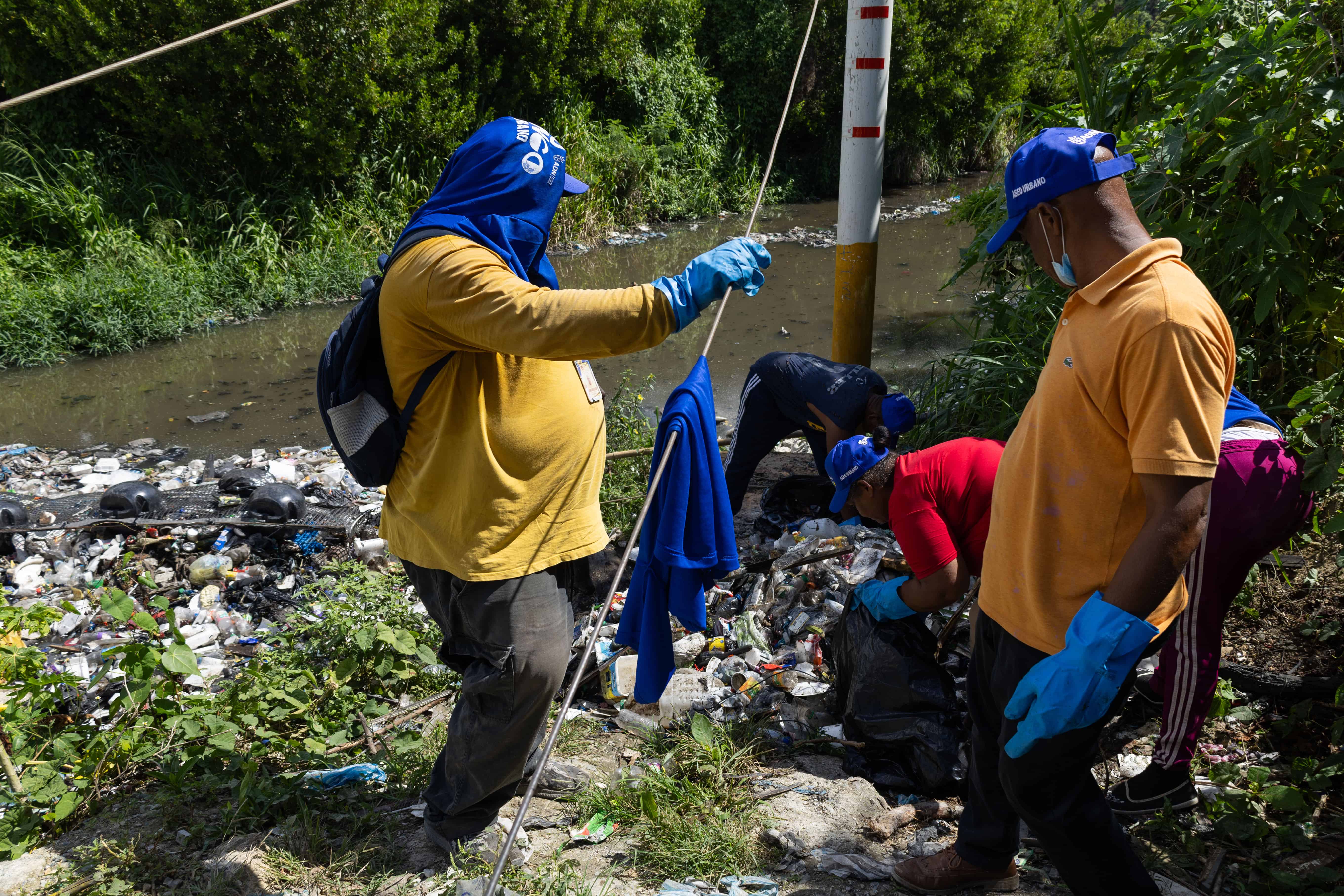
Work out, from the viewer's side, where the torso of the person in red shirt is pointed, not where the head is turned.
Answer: to the viewer's left

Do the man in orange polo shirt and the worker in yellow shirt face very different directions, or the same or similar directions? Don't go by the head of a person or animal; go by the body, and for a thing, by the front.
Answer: very different directions

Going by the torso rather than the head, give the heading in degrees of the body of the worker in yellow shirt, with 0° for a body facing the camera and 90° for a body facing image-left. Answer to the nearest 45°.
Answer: approximately 270°

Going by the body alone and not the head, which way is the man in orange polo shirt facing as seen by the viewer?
to the viewer's left

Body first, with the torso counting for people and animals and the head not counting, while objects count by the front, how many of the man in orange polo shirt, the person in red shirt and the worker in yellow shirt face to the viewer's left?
2

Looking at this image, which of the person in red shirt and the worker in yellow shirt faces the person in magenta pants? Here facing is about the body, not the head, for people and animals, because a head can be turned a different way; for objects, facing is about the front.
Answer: the worker in yellow shirt

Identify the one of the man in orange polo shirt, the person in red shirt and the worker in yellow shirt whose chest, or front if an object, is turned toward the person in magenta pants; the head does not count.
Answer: the worker in yellow shirt

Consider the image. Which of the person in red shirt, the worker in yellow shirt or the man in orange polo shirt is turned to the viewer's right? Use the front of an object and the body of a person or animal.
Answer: the worker in yellow shirt
